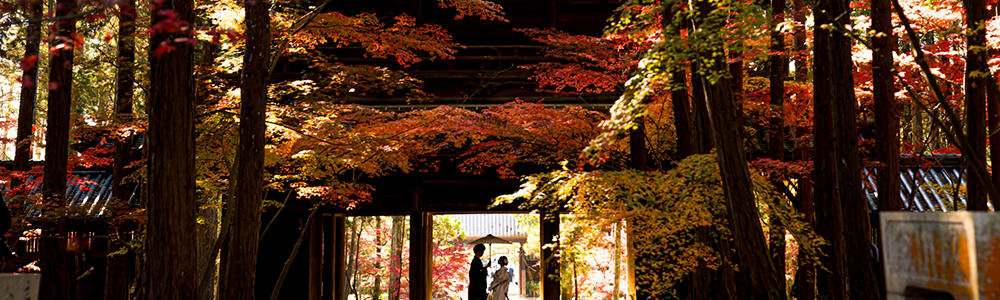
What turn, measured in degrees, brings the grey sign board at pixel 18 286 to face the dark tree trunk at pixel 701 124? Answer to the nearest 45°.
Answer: approximately 90° to its left

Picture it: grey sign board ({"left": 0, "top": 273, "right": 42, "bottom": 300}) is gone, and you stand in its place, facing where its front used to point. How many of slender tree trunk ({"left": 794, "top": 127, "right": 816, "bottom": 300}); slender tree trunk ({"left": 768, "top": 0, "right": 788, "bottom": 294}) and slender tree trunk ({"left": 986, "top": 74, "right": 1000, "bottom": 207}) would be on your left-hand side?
3

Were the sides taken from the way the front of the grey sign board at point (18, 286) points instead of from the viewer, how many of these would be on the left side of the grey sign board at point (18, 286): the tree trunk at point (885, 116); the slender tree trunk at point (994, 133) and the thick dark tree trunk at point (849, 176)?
3

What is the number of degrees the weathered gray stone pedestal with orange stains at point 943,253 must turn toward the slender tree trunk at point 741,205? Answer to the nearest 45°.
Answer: approximately 90° to its right

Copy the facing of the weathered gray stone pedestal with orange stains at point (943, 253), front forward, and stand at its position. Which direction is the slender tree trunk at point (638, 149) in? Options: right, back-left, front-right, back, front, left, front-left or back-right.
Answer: right

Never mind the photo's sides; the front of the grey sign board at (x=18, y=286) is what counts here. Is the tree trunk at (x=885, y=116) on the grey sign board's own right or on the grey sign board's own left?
on the grey sign board's own left

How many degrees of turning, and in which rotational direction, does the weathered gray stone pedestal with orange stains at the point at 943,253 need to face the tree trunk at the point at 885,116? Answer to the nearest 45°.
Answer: approximately 135° to its right

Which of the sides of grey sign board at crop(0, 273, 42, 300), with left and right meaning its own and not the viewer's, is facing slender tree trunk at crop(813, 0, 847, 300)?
left

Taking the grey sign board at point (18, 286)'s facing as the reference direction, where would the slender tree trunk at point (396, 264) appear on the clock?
The slender tree trunk is roughly at 7 o'clock from the grey sign board.

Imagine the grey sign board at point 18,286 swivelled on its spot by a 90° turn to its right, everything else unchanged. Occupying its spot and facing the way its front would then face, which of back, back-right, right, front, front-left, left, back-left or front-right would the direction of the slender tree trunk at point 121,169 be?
right

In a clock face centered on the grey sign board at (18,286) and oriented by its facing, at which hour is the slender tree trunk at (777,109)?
The slender tree trunk is roughly at 9 o'clock from the grey sign board.

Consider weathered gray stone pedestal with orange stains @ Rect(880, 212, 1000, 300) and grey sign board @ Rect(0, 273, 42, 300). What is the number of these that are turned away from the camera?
0

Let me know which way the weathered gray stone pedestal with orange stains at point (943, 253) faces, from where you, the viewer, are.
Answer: facing the viewer and to the left of the viewer
